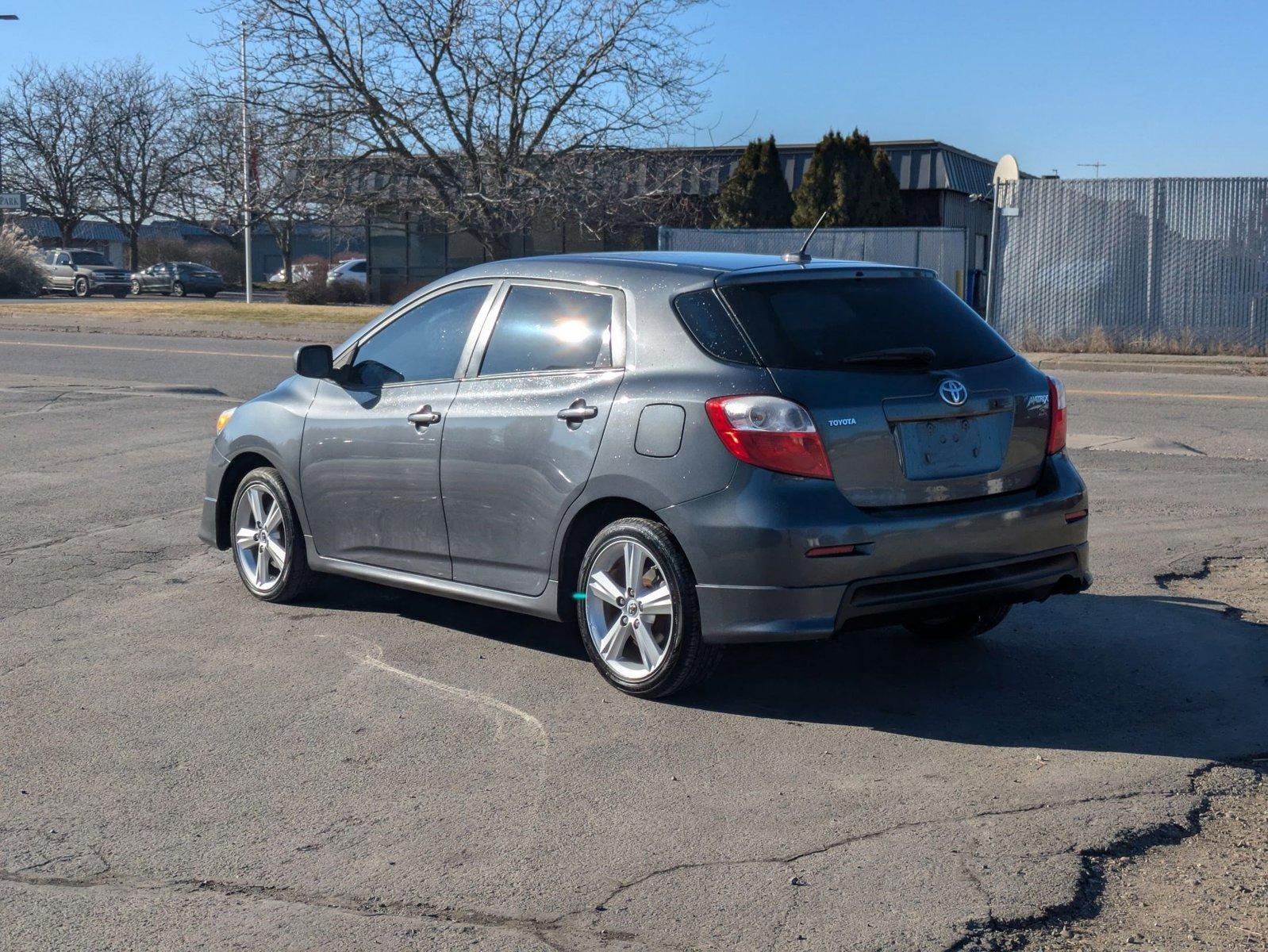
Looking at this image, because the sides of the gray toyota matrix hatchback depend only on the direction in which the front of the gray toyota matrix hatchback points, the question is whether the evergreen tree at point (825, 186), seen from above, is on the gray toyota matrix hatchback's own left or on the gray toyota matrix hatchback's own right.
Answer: on the gray toyota matrix hatchback's own right

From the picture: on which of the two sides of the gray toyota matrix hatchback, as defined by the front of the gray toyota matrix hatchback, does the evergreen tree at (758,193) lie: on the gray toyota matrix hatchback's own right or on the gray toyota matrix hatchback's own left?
on the gray toyota matrix hatchback's own right

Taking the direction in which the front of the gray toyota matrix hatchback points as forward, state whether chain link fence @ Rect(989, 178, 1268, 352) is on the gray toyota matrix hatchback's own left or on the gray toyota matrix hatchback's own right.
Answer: on the gray toyota matrix hatchback's own right

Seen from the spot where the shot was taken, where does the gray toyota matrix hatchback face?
facing away from the viewer and to the left of the viewer

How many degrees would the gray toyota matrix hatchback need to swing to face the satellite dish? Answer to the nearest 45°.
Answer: approximately 45° to its right

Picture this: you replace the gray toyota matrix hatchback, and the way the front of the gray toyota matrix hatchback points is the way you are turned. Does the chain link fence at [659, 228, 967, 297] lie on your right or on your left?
on your right
